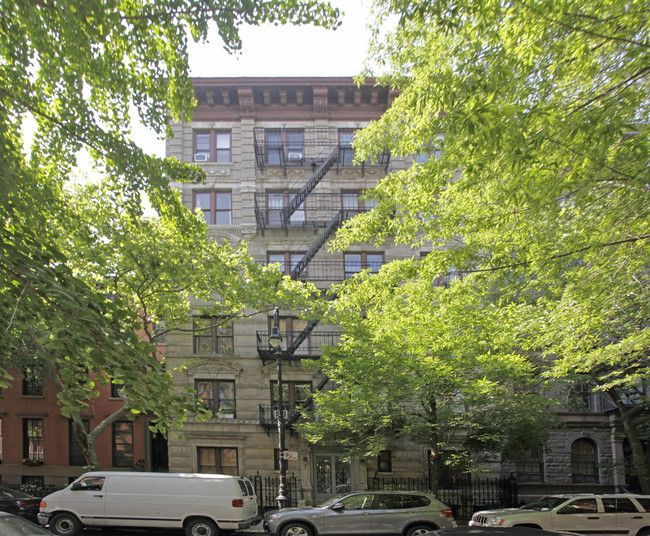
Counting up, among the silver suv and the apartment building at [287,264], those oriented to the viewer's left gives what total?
1

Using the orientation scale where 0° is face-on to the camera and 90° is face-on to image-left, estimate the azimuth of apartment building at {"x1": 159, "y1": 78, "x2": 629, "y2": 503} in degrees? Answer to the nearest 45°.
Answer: approximately 0°

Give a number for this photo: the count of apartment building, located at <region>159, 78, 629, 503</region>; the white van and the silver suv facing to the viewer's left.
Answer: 2

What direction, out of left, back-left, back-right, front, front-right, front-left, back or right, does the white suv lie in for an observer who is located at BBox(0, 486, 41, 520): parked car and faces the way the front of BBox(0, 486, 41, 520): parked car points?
back

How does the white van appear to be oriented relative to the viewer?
to the viewer's left

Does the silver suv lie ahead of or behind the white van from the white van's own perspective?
behind

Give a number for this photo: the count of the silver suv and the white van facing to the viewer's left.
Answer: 2

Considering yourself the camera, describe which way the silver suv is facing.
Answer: facing to the left of the viewer

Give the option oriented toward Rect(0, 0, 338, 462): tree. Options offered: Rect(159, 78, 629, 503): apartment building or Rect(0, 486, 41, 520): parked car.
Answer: the apartment building

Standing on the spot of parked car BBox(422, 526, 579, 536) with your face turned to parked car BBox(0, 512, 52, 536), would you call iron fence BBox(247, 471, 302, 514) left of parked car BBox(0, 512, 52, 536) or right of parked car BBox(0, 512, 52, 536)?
right
